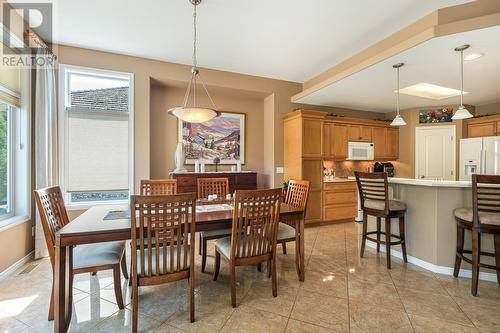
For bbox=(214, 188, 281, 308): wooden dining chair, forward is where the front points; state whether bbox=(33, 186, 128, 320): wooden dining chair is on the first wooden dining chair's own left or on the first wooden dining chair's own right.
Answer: on the first wooden dining chair's own left

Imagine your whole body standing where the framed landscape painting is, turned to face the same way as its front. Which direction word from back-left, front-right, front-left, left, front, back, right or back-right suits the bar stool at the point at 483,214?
front-left

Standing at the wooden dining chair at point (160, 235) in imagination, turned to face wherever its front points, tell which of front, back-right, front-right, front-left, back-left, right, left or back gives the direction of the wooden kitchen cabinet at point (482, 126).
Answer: right

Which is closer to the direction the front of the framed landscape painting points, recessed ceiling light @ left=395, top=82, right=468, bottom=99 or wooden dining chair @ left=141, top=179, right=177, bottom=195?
the wooden dining chair

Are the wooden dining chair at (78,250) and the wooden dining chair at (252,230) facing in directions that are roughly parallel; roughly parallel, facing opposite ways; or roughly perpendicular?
roughly perpendicular

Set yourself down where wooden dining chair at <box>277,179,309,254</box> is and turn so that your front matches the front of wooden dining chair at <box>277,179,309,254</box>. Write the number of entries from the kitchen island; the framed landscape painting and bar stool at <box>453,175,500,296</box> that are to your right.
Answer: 1

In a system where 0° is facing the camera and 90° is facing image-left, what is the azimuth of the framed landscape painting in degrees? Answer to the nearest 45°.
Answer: approximately 0°

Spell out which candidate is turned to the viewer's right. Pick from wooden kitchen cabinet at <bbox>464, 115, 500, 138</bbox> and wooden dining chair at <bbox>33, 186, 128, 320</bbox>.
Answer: the wooden dining chair

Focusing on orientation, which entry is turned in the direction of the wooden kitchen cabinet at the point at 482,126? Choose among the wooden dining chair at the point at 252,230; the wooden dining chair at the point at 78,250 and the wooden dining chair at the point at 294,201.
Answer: the wooden dining chair at the point at 78,250

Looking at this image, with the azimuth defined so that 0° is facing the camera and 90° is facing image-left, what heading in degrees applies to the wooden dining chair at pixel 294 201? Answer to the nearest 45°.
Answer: approximately 45°

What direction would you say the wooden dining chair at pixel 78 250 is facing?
to the viewer's right

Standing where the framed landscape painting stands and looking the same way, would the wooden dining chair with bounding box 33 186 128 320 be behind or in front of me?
in front

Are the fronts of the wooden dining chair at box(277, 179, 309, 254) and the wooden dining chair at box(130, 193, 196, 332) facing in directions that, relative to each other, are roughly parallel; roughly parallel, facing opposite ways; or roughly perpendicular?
roughly perpendicular

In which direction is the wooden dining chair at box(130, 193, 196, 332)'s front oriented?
away from the camera
